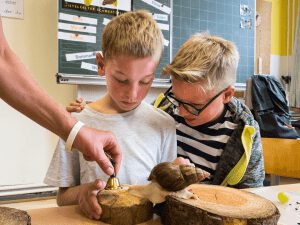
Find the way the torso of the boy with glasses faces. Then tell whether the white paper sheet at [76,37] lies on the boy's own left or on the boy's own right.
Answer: on the boy's own right

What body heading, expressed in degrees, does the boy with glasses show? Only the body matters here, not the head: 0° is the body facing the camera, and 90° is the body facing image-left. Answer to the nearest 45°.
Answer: approximately 45°

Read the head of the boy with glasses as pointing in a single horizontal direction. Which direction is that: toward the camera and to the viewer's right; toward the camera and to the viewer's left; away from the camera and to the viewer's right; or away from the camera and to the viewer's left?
toward the camera and to the viewer's left

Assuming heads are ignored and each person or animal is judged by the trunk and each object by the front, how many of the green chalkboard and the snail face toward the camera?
1

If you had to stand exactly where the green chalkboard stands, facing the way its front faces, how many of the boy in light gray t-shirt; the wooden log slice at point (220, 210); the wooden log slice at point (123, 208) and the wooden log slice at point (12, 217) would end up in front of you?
4

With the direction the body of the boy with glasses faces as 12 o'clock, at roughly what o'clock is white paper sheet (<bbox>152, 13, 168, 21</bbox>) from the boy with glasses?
The white paper sheet is roughly at 4 o'clock from the boy with glasses.

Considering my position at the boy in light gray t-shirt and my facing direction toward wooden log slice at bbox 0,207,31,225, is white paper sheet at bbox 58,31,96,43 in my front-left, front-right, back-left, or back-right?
back-right

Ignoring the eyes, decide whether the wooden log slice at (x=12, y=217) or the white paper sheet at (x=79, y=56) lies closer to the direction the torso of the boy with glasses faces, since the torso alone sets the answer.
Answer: the wooden log slice

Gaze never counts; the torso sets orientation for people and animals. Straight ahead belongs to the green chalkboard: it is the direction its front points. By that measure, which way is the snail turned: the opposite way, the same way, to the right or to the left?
to the right

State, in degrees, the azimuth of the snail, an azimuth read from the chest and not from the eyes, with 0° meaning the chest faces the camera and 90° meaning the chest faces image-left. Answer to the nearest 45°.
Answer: approximately 90°

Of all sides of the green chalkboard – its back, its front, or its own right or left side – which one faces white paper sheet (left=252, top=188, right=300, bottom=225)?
front
